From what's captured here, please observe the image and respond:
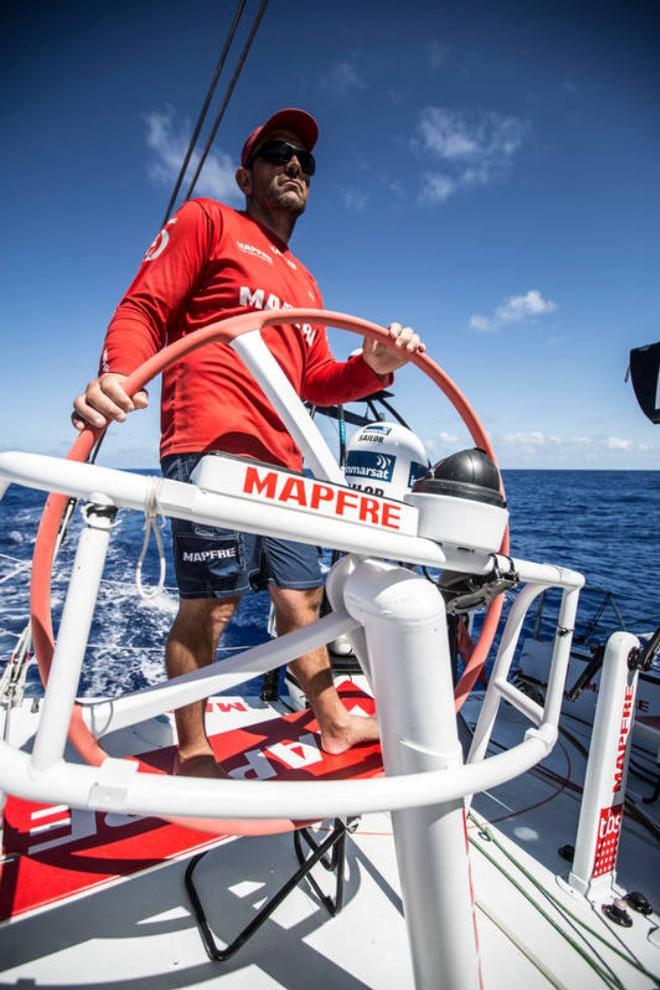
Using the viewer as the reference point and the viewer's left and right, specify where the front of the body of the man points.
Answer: facing the viewer and to the right of the viewer

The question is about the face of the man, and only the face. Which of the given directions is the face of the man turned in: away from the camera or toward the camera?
toward the camera
